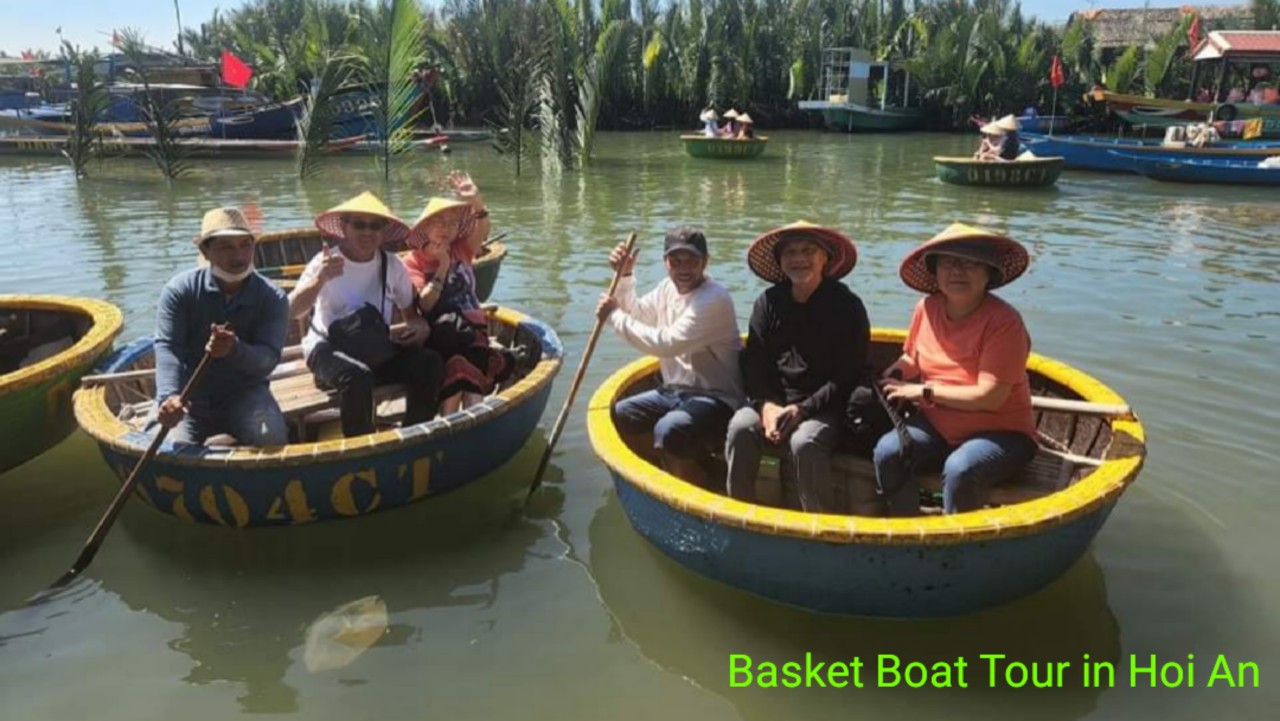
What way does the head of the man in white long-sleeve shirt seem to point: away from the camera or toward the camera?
toward the camera

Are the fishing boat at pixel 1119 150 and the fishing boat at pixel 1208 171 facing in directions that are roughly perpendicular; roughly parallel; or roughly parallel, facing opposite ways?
roughly parallel

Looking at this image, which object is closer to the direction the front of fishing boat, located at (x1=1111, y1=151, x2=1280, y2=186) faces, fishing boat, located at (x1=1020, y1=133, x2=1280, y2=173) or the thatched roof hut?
the fishing boat

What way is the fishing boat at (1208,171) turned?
to the viewer's left

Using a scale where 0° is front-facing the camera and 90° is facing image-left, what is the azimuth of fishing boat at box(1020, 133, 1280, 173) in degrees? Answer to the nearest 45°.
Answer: approximately 90°

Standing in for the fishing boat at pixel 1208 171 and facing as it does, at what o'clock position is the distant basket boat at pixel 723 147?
The distant basket boat is roughly at 12 o'clock from the fishing boat.

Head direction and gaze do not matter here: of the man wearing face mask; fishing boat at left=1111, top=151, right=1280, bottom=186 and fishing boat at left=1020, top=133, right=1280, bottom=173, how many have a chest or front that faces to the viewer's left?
2

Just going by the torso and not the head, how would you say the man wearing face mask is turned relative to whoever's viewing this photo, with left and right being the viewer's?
facing the viewer

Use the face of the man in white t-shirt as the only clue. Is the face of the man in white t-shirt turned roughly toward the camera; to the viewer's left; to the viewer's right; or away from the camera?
toward the camera

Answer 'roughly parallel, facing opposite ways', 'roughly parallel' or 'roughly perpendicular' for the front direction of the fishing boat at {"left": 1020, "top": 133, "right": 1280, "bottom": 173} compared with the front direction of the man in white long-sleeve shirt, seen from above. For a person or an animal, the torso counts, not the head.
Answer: roughly perpendicular
